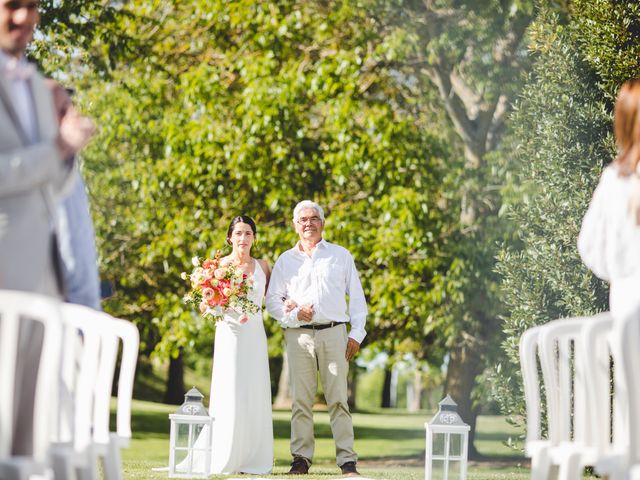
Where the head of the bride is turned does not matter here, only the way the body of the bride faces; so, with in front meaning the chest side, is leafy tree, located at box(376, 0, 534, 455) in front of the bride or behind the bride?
behind

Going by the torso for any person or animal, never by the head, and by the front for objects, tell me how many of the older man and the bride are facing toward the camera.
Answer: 2

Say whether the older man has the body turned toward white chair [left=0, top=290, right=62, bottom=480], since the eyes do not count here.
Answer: yes

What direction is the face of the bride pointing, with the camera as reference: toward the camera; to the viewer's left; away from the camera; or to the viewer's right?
toward the camera

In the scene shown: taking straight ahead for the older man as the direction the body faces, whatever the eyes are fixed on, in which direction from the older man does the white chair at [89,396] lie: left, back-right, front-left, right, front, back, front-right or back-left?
front

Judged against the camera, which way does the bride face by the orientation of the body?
toward the camera

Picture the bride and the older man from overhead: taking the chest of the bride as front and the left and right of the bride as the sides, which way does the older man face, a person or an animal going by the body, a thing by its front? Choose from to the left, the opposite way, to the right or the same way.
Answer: the same way

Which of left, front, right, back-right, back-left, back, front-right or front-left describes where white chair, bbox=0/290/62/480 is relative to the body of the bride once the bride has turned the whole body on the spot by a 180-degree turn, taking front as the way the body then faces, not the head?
back

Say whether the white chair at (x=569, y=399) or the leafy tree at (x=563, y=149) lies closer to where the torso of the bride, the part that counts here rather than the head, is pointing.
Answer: the white chair

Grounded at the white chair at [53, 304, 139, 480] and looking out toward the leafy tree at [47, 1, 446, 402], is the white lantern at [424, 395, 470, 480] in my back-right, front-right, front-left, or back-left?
front-right

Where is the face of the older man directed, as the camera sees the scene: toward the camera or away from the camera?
toward the camera

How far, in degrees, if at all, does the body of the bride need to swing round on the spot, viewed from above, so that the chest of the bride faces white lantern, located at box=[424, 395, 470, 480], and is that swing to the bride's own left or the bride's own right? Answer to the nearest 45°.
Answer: approximately 45° to the bride's own left

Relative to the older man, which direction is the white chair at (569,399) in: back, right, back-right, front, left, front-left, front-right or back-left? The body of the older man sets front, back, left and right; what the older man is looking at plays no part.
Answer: front
